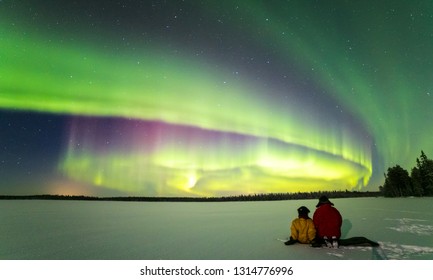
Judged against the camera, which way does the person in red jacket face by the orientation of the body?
away from the camera

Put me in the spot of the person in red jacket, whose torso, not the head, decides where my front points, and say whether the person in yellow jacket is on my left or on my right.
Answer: on my left

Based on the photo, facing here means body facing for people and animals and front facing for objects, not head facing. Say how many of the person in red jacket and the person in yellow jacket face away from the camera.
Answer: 2

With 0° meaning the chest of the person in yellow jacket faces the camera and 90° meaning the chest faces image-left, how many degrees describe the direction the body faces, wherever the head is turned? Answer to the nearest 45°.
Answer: approximately 180°

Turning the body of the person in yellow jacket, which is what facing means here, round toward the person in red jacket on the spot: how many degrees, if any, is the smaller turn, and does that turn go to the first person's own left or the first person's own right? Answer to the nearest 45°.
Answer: approximately 135° to the first person's own right
